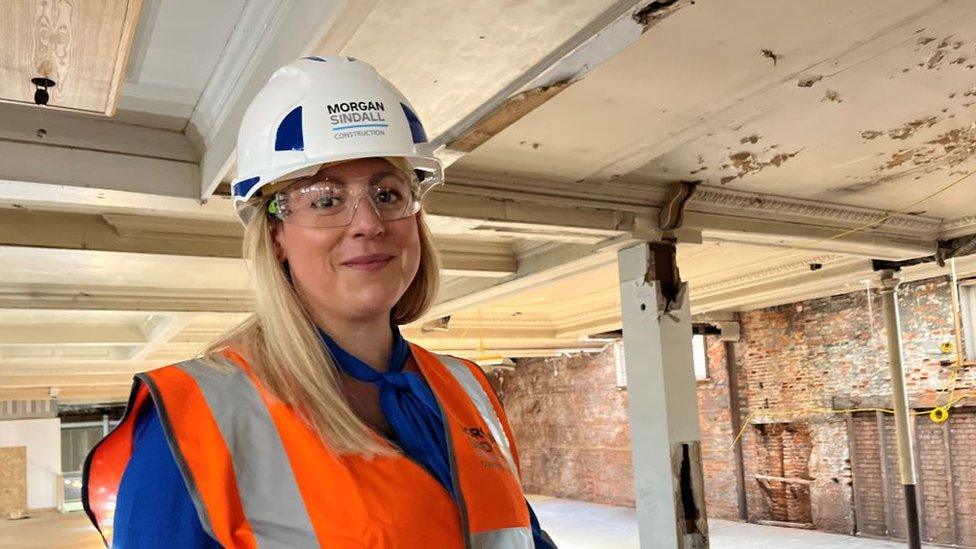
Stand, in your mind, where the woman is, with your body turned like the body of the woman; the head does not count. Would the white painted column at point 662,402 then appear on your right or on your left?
on your left

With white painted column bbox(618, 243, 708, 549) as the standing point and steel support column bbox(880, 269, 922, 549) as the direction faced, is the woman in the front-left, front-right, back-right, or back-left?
back-right

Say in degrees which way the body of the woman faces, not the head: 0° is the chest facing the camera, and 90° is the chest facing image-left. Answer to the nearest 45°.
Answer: approximately 315°

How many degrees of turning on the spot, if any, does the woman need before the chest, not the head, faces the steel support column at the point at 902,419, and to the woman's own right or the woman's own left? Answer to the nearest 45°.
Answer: approximately 90° to the woman's own left

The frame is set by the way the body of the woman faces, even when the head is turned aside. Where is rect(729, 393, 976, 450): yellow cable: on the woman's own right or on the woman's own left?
on the woman's own left
